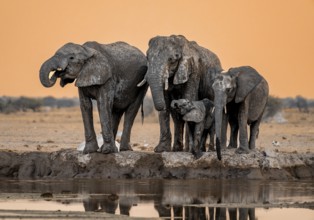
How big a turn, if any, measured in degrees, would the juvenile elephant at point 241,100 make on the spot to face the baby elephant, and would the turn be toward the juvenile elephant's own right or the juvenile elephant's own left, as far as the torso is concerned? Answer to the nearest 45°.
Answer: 0° — it already faces it

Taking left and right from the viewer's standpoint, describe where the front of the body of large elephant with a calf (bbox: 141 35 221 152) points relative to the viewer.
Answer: facing the viewer and to the left of the viewer

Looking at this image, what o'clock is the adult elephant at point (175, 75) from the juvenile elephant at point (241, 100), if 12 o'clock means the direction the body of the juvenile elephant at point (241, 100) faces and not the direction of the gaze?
the adult elephant at point (175, 75) is roughly at 1 o'clock from the juvenile elephant at point (241, 100).

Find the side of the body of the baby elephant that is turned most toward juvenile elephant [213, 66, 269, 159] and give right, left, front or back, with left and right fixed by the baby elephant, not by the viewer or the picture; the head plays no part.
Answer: back

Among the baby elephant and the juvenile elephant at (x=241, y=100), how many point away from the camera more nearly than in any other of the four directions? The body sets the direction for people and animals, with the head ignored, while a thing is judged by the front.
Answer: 0

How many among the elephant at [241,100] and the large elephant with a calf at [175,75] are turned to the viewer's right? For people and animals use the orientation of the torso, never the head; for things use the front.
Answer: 0

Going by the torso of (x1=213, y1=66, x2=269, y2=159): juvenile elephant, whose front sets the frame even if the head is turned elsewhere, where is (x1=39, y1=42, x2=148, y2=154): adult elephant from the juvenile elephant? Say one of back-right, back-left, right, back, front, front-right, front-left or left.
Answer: front-right

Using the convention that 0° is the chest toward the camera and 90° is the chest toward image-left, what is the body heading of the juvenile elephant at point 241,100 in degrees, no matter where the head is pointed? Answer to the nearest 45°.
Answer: approximately 45°
